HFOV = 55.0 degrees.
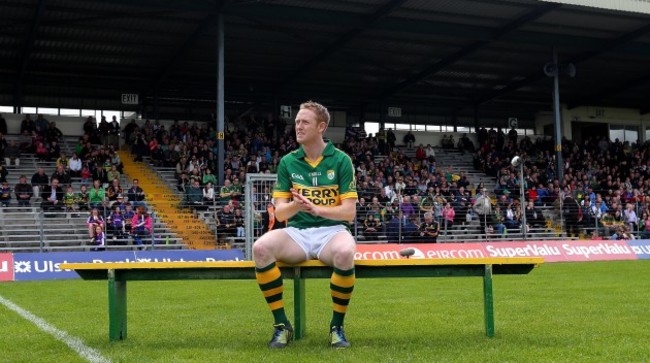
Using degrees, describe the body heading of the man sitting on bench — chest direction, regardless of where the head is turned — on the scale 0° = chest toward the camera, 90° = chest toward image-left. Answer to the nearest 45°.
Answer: approximately 0°

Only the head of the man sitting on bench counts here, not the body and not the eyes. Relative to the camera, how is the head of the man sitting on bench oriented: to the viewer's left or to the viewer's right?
to the viewer's left
